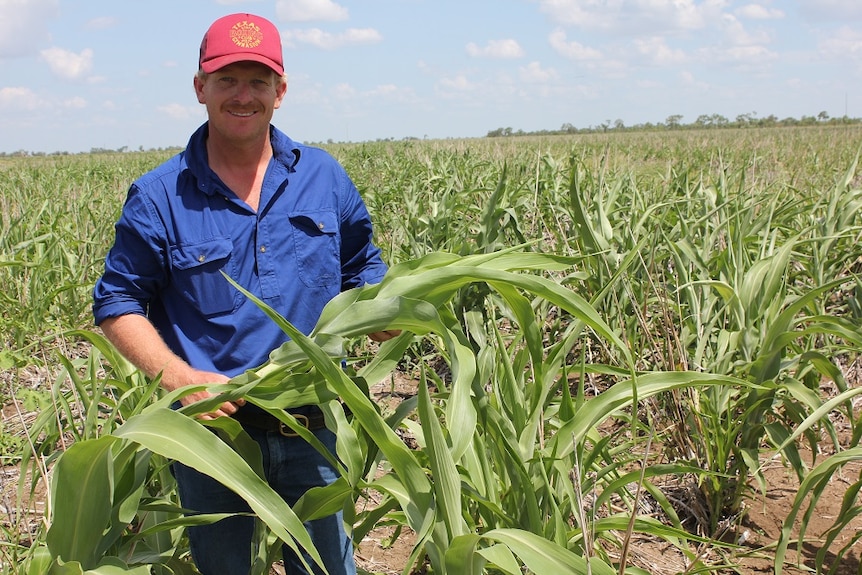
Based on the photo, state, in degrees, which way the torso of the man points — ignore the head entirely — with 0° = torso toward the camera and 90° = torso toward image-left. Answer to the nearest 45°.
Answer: approximately 0°
